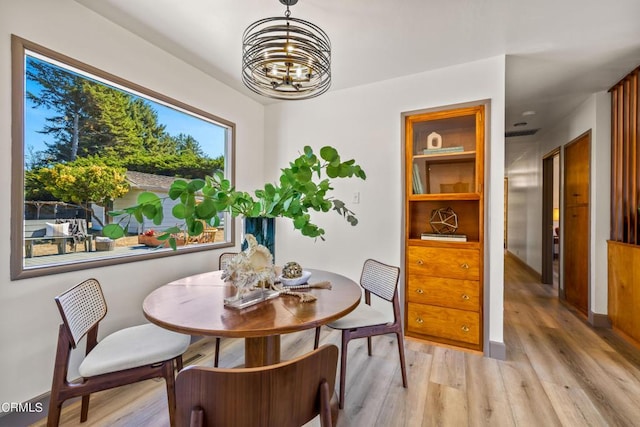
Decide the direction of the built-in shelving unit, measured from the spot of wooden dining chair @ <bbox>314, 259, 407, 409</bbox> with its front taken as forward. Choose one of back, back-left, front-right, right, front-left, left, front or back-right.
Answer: back

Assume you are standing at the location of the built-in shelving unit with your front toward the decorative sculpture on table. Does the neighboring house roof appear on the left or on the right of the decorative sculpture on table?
right

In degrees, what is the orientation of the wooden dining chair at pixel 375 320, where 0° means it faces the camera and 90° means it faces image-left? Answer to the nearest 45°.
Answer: approximately 45°

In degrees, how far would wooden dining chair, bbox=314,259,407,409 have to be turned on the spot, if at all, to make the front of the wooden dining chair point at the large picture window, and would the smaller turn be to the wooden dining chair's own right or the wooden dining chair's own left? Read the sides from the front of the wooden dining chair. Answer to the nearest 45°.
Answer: approximately 45° to the wooden dining chair's own right

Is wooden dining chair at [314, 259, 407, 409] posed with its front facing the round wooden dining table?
yes

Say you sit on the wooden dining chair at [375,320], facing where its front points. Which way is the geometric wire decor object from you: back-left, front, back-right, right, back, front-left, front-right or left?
back

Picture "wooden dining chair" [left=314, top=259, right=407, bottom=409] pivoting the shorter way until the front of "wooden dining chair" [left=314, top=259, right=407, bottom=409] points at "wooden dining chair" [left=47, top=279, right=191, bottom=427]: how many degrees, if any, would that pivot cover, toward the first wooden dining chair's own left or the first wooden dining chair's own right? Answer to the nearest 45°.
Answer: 0° — it already faces it

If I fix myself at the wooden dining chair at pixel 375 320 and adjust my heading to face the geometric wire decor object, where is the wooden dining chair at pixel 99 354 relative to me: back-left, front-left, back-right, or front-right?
back-left
